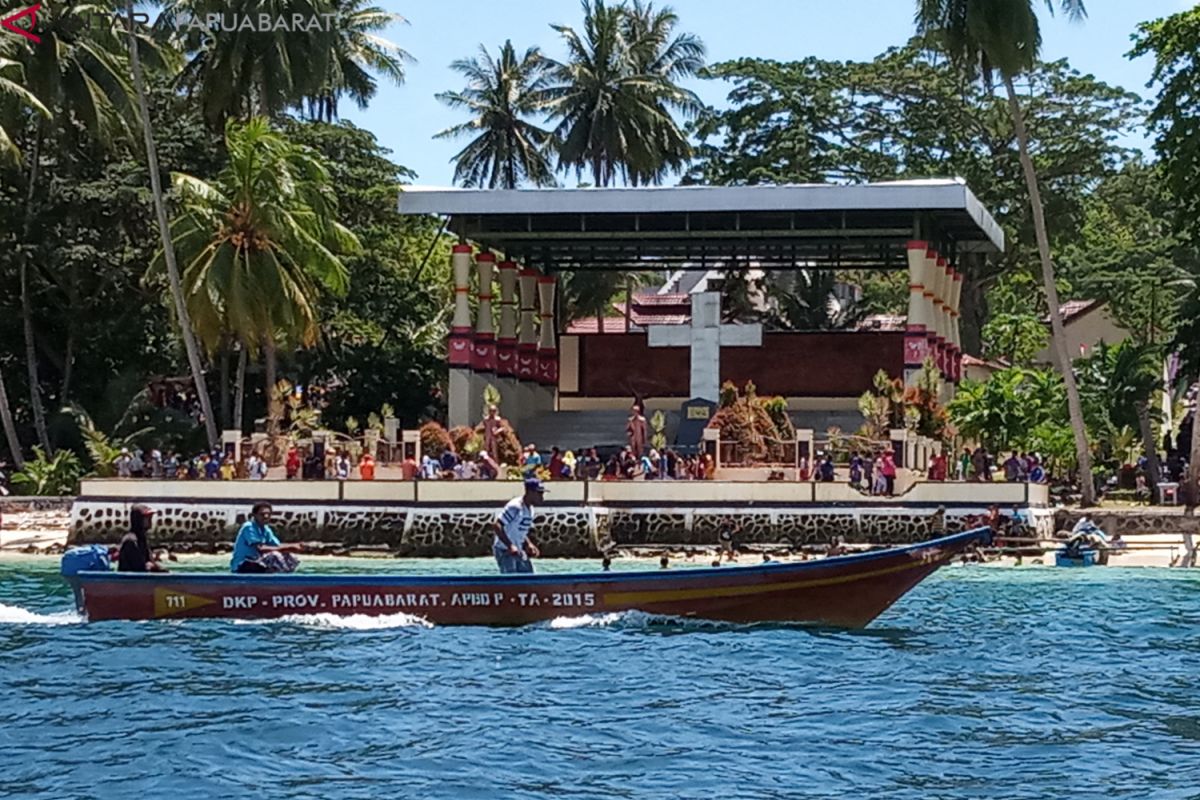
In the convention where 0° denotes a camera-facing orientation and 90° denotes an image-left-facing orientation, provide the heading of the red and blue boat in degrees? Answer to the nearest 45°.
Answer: approximately 270°

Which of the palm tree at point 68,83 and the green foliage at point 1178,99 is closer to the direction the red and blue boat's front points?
the green foliage

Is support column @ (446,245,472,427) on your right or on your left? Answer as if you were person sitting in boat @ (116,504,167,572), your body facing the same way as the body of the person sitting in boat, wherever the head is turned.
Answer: on your left

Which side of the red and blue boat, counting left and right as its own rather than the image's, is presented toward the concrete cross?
left

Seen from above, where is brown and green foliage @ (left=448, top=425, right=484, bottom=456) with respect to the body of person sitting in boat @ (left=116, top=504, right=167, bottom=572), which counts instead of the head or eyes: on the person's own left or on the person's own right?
on the person's own left

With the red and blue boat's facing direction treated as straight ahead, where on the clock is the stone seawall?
The stone seawall is roughly at 9 o'clock from the red and blue boat.

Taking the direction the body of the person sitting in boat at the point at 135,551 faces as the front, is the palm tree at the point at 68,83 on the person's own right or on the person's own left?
on the person's own left

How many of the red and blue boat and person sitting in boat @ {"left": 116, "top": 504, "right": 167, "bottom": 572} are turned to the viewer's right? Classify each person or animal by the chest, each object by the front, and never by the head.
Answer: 2

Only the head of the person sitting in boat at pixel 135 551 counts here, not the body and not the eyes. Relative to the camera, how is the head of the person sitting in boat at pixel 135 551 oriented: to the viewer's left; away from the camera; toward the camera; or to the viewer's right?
to the viewer's right

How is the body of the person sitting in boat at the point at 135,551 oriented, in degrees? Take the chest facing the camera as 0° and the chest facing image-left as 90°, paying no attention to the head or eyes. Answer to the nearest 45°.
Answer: approximately 270°

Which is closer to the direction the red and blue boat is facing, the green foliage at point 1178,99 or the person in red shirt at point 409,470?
the green foliage

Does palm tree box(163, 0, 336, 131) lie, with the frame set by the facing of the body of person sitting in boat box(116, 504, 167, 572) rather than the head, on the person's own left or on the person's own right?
on the person's own left

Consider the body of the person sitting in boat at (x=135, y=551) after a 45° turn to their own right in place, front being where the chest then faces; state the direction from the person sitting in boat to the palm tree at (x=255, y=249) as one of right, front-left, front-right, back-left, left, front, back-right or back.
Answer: back-left
